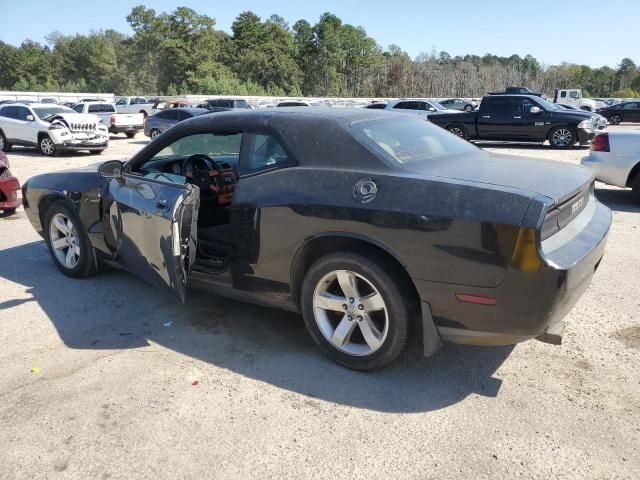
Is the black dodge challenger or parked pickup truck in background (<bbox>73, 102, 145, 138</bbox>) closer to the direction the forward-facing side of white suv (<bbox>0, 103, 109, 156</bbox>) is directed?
the black dodge challenger

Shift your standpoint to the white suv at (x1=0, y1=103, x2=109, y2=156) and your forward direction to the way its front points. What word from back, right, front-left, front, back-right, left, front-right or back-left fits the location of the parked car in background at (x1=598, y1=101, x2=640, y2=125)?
front-left

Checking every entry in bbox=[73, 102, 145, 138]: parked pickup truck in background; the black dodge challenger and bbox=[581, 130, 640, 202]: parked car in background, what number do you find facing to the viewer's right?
1

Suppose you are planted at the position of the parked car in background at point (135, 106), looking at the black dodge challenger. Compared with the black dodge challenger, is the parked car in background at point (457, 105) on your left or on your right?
left

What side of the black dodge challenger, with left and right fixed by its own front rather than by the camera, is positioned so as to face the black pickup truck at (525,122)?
right

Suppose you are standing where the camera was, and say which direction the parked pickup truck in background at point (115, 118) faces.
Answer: facing away from the viewer and to the left of the viewer

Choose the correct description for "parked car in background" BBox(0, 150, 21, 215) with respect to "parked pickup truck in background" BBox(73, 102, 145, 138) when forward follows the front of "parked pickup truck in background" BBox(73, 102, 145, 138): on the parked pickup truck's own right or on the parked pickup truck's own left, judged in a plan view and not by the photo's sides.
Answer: on the parked pickup truck's own left

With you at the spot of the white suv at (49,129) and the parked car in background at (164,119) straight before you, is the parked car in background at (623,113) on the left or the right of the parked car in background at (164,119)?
right

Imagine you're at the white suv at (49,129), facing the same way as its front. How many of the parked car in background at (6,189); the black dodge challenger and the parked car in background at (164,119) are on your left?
1

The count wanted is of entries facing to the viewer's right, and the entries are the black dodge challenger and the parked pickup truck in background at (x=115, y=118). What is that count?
0

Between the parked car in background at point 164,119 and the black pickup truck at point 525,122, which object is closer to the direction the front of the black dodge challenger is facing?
the parked car in background

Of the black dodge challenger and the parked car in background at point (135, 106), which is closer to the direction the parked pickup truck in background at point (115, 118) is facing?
the parked car in background

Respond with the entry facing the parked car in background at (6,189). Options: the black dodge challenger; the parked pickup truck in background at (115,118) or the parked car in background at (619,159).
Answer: the black dodge challenger
